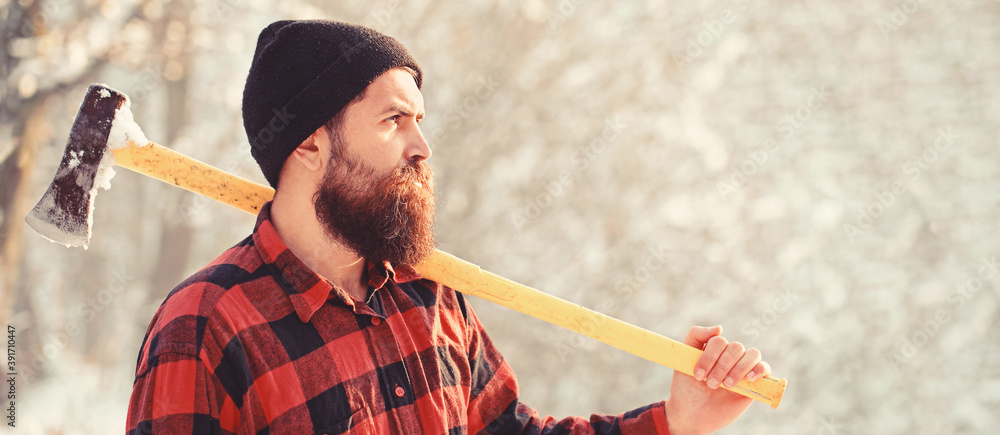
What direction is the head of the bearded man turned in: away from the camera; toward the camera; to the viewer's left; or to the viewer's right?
to the viewer's right

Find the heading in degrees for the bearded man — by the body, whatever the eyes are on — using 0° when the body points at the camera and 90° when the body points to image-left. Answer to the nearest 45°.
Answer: approximately 315°
